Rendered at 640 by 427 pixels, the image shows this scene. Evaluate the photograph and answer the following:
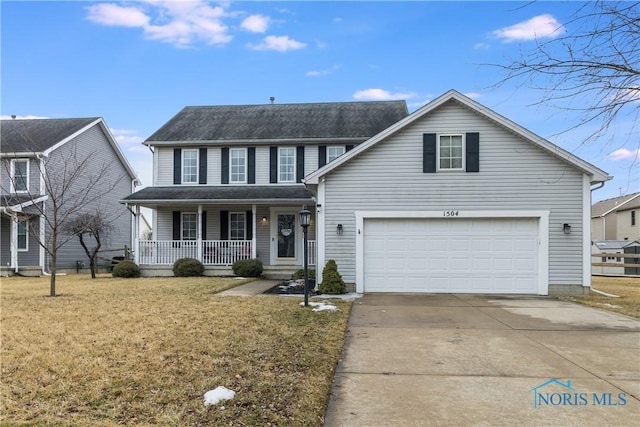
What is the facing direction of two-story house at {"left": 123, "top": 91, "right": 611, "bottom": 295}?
toward the camera

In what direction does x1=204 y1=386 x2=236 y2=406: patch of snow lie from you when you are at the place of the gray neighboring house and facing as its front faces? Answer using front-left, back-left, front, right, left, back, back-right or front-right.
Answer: front

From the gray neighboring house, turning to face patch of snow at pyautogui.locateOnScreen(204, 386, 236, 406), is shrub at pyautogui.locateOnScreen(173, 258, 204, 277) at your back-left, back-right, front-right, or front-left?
front-left

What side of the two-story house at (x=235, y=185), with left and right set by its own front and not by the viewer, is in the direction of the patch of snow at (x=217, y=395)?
front

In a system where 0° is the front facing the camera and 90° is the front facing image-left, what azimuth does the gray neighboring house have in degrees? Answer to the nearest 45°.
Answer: approximately 0°

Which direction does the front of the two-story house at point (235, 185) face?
toward the camera

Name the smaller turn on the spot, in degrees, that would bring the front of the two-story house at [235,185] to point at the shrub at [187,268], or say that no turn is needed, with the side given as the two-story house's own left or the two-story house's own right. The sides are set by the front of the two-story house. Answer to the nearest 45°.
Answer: approximately 45° to the two-story house's own right
